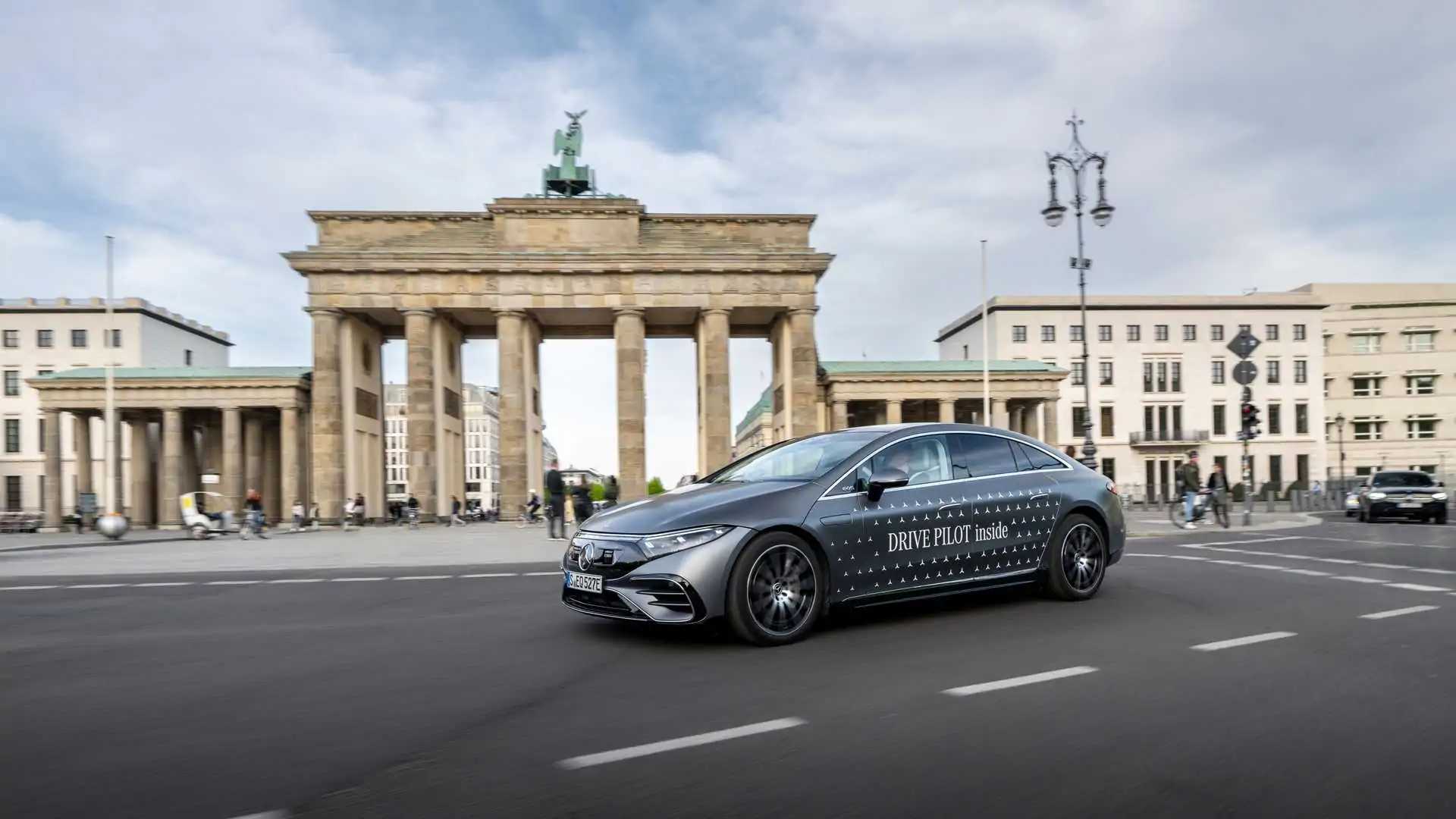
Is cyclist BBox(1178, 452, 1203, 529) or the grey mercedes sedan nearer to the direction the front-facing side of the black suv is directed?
the grey mercedes sedan

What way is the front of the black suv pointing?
toward the camera

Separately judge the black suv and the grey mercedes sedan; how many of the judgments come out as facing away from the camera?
0

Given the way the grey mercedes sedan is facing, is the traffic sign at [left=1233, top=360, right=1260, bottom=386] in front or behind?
behind

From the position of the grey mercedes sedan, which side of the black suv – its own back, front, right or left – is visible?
front
